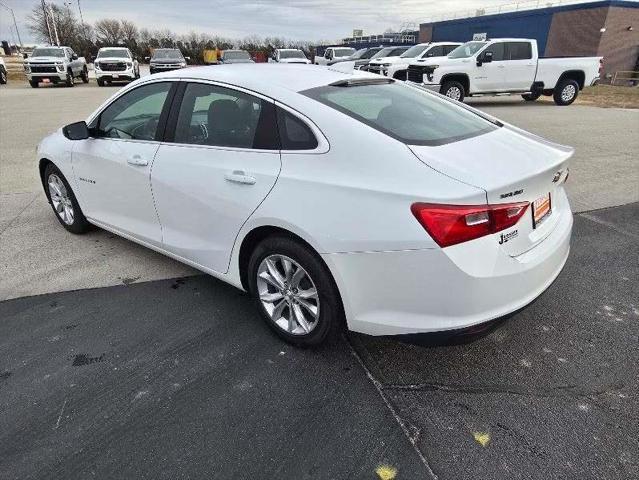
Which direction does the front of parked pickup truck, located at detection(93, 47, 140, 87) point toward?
toward the camera

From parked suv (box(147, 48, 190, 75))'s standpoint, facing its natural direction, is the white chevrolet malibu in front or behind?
in front

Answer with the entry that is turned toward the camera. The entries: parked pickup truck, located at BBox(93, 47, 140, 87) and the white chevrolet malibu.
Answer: the parked pickup truck

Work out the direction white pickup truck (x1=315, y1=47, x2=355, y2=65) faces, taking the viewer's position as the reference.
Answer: facing the viewer and to the left of the viewer

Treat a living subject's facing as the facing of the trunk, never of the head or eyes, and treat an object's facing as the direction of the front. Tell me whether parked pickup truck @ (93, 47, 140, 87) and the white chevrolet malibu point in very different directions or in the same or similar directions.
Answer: very different directions

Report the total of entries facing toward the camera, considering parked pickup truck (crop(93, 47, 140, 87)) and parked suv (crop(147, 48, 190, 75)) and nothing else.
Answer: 2

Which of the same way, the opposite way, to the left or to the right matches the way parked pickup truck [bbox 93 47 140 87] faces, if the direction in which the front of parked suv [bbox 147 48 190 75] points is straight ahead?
the same way

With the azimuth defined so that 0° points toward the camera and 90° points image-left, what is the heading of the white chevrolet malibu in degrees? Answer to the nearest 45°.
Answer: approximately 135°

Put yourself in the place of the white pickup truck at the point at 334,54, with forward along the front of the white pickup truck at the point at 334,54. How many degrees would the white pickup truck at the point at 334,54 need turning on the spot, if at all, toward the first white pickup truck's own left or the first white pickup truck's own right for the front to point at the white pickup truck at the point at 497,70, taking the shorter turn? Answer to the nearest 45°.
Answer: approximately 45° to the first white pickup truck's own left

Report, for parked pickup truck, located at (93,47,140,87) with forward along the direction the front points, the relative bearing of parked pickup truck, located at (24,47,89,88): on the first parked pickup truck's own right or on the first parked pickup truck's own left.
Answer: on the first parked pickup truck's own right

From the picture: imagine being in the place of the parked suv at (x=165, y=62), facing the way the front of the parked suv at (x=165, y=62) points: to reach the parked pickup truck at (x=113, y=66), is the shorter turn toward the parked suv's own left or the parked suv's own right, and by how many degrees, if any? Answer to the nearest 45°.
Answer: approximately 90° to the parked suv's own right

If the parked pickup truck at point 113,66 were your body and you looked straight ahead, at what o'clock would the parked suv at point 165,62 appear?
the parked suv at point 165,62 is roughly at 9 o'clock from the parked pickup truck at point 113,66.

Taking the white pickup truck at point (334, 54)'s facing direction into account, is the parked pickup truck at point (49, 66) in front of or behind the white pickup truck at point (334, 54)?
in front

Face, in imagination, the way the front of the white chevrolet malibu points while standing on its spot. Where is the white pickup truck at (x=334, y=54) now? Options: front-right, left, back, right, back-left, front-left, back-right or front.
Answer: front-right

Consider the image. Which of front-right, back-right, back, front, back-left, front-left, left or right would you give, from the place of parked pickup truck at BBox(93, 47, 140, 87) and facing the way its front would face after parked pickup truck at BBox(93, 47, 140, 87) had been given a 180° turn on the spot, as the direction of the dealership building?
right

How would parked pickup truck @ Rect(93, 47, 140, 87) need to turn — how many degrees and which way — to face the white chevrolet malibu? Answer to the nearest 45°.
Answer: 0° — it already faces it

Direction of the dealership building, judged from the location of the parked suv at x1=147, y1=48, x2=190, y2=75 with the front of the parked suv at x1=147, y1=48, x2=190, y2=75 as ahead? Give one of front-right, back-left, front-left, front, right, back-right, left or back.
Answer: left

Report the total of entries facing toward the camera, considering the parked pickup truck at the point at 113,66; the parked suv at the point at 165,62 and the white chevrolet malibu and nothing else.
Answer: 2
